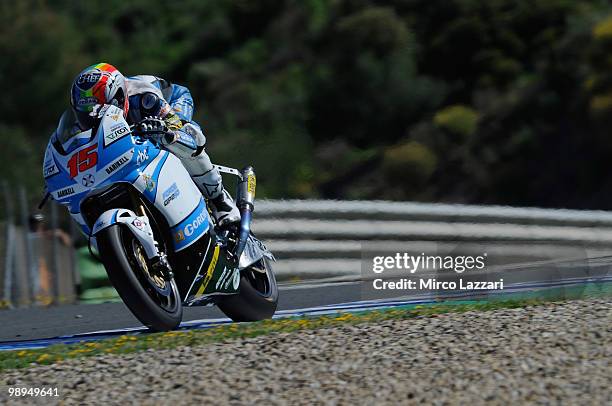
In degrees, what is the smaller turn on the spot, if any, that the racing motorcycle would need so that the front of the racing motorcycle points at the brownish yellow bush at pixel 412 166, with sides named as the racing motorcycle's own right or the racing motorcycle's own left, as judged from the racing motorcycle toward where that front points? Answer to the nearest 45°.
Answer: approximately 135° to the racing motorcycle's own right

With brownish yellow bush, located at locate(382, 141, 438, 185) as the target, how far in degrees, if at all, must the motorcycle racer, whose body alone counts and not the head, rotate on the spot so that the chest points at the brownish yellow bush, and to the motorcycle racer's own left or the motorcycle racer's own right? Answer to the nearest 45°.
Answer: approximately 135° to the motorcycle racer's own right

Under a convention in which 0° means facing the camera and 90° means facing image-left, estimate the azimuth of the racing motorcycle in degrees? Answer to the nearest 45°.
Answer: approximately 45°

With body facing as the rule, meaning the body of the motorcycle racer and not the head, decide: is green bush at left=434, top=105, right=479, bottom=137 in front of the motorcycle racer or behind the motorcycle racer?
behind

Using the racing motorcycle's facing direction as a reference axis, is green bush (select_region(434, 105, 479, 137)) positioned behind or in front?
behind
